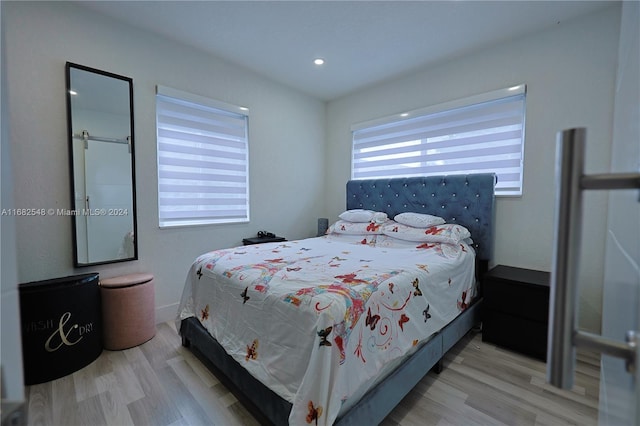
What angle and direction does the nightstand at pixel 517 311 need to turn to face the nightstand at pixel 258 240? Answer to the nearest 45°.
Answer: approximately 45° to its right

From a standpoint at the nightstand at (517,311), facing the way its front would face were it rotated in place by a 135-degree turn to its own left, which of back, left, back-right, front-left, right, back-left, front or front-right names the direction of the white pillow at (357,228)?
back

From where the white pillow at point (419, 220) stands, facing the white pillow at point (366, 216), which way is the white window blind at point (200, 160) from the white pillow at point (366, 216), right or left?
left

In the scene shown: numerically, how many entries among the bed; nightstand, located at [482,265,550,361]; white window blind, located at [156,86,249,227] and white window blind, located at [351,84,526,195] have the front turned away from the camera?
0

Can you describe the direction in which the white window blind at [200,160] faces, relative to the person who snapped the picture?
facing the viewer and to the right of the viewer

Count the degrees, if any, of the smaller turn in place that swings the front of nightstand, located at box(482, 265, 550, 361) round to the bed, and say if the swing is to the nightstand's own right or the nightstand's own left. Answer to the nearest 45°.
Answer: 0° — it already faces it

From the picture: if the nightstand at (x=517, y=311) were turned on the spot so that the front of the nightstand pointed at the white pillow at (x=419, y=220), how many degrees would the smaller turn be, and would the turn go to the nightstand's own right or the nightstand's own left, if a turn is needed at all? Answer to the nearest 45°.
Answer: approximately 45° to the nightstand's own right

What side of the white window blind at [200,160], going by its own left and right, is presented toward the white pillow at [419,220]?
front

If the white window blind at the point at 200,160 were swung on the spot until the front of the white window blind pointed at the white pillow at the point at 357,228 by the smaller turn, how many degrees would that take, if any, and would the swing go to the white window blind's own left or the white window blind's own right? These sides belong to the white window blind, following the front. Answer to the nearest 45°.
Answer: approximately 45° to the white window blind's own left

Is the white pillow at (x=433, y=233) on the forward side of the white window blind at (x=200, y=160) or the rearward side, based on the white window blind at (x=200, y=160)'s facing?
on the forward side

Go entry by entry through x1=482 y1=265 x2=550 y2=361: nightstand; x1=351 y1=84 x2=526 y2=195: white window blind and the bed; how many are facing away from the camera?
0

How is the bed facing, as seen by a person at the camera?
facing the viewer and to the left of the viewer

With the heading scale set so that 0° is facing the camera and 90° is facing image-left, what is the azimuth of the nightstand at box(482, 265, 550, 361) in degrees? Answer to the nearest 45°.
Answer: approximately 45°

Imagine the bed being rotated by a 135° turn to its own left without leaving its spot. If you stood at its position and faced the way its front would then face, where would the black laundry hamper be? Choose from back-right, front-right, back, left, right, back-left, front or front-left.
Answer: back

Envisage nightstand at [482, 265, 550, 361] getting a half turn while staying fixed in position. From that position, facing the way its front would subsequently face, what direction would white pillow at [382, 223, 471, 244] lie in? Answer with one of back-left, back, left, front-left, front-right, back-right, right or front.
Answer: back-left
